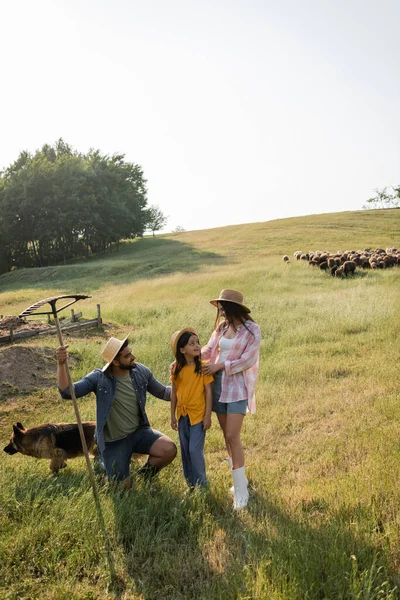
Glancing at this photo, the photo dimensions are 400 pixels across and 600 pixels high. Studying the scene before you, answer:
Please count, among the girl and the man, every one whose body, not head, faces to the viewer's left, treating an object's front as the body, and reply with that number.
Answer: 0

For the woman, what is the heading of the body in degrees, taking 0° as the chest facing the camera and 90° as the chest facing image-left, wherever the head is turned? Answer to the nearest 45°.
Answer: approximately 45°

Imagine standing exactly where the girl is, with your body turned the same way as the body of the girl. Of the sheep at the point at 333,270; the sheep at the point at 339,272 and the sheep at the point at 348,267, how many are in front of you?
0

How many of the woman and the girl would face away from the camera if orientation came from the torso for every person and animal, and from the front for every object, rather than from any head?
0

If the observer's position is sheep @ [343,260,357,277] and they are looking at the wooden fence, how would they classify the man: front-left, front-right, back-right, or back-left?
front-left

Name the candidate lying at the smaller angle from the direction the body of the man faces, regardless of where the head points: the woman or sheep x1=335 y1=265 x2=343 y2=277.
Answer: the woman

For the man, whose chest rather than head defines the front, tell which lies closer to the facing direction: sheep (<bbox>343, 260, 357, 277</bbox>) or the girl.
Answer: the girl

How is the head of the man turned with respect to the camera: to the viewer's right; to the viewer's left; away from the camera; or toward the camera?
to the viewer's right

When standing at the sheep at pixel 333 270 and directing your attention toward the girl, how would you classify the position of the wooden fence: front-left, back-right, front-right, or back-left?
front-right

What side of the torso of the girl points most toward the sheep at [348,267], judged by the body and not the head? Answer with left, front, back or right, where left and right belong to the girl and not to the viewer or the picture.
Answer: back

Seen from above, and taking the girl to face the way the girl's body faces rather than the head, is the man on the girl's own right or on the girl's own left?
on the girl's own right

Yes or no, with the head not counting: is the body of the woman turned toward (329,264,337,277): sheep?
no

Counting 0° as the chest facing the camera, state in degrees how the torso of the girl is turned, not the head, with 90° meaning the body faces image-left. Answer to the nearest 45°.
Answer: approximately 0°

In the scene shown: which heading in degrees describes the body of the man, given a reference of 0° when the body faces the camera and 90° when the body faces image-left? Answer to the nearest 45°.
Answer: approximately 315°
